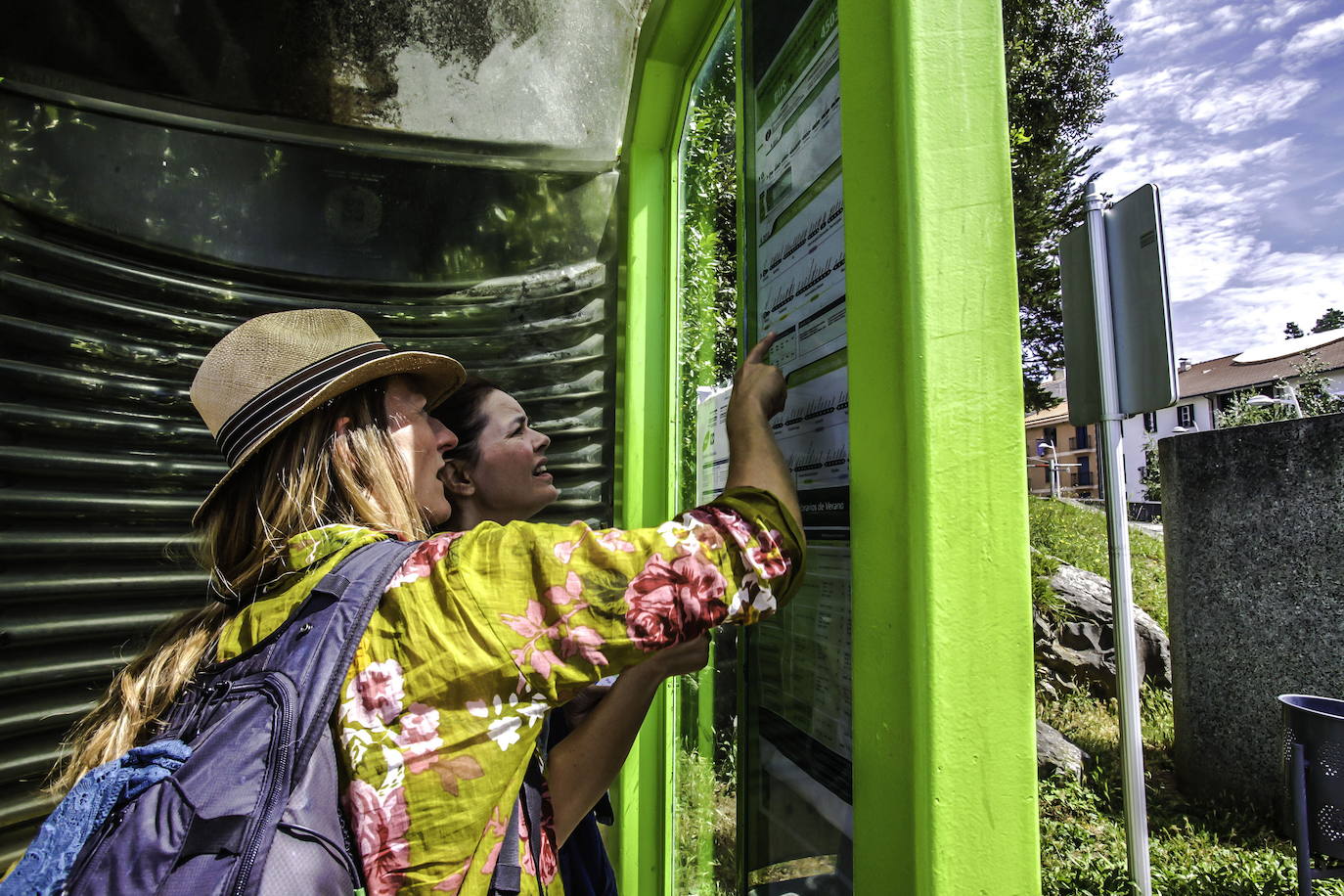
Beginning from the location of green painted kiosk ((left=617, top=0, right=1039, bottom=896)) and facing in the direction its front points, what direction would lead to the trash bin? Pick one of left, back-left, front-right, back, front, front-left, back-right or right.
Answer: back

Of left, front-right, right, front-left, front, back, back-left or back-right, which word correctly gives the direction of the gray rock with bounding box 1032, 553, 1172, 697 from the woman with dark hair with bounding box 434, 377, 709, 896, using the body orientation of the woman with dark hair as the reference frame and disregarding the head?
front-left

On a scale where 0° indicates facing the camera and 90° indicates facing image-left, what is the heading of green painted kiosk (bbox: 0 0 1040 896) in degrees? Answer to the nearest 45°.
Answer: approximately 45°

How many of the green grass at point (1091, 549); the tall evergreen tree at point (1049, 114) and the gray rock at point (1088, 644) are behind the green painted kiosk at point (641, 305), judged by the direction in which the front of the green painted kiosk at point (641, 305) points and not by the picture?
3
